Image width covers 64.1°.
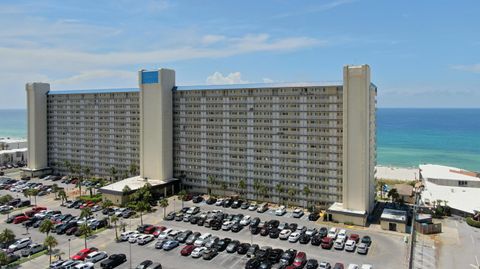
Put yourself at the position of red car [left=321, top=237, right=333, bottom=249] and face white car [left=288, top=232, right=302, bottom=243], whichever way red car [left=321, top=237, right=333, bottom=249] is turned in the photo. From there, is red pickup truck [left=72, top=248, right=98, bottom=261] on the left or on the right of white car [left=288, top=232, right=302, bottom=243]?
left

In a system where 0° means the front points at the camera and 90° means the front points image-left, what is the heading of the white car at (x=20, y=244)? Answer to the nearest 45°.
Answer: approximately 45°

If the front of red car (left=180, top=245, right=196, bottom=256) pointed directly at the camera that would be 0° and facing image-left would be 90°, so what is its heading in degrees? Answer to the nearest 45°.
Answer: approximately 45°

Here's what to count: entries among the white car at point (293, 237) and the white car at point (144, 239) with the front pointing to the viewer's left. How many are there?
0
